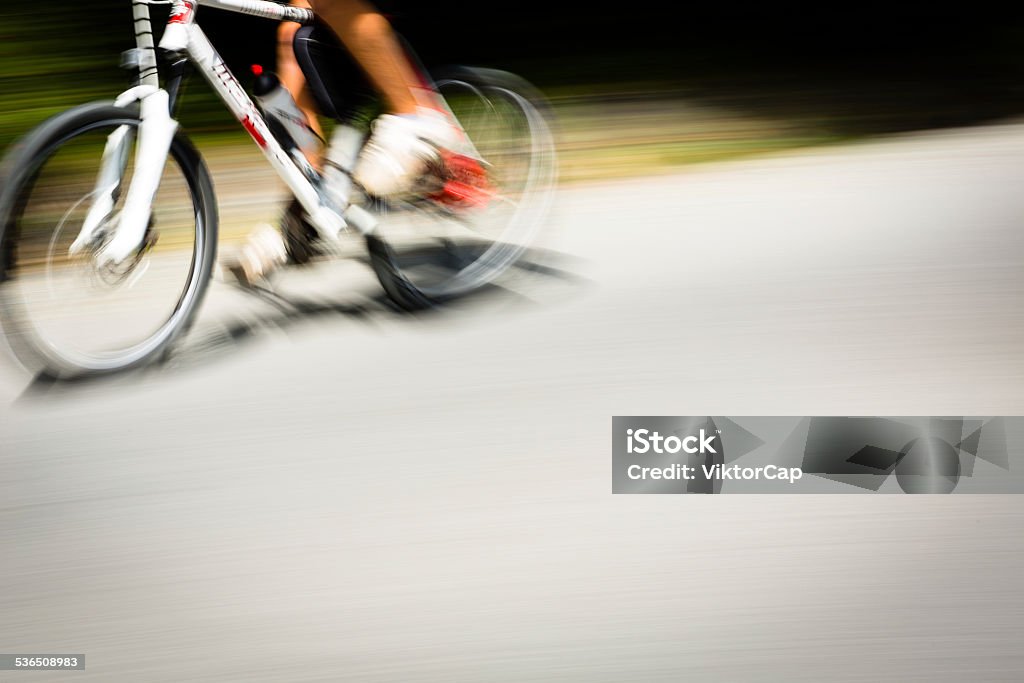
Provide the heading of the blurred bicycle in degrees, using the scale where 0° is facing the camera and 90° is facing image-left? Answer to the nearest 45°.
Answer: approximately 45°
